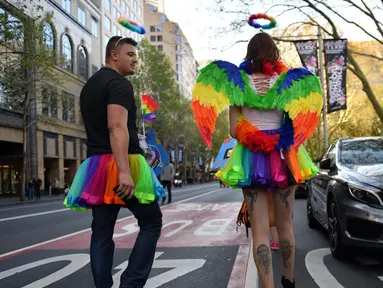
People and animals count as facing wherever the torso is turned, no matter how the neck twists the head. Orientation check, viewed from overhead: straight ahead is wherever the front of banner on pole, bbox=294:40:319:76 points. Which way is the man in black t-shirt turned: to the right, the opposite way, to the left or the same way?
the opposite way

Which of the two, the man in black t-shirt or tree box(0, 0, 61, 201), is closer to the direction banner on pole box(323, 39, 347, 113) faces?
the man in black t-shirt

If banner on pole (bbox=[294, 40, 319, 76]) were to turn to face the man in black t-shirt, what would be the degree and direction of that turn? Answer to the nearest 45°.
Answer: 0° — it already faces them

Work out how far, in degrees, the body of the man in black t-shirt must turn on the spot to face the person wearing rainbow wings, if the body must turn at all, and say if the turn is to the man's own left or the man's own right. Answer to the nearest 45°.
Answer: approximately 45° to the man's own right

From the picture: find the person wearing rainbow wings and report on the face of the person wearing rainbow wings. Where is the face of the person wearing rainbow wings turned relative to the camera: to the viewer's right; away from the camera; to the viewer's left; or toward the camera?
away from the camera

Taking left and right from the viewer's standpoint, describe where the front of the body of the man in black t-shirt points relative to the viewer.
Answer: facing away from the viewer and to the right of the viewer

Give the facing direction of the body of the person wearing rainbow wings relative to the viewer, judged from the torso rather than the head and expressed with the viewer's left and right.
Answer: facing away from the viewer

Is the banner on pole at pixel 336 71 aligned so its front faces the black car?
yes

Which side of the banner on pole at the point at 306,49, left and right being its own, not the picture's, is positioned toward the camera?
front

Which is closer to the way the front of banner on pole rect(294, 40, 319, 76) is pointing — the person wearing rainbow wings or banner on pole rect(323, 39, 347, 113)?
the person wearing rainbow wings

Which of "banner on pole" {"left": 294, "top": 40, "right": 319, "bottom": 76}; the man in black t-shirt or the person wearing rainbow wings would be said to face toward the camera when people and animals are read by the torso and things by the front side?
the banner on pole

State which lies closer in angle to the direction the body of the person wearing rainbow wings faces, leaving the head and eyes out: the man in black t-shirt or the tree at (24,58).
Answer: the tree

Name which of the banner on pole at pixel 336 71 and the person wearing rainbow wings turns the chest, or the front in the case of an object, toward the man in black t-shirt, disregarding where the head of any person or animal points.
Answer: the banner on pole

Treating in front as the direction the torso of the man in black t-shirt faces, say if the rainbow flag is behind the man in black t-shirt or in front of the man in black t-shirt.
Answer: in front

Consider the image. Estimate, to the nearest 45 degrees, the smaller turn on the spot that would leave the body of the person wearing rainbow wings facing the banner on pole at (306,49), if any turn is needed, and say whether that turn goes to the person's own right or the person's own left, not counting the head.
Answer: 0° — they already face it
